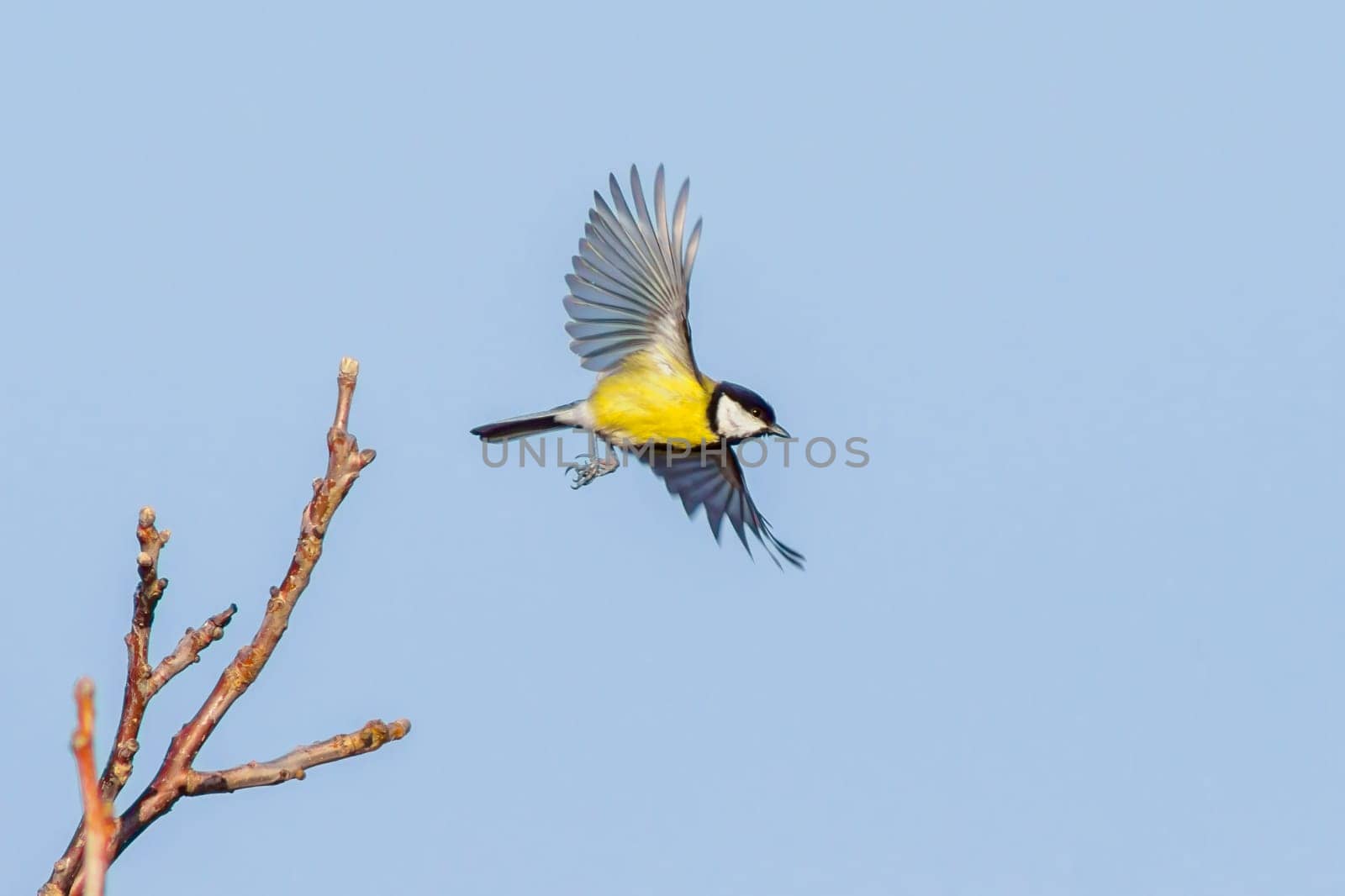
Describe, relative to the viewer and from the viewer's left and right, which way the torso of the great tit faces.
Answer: facing to the right of the viewer

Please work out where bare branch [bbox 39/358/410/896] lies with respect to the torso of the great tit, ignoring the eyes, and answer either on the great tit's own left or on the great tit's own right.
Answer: on the great tit's own right
